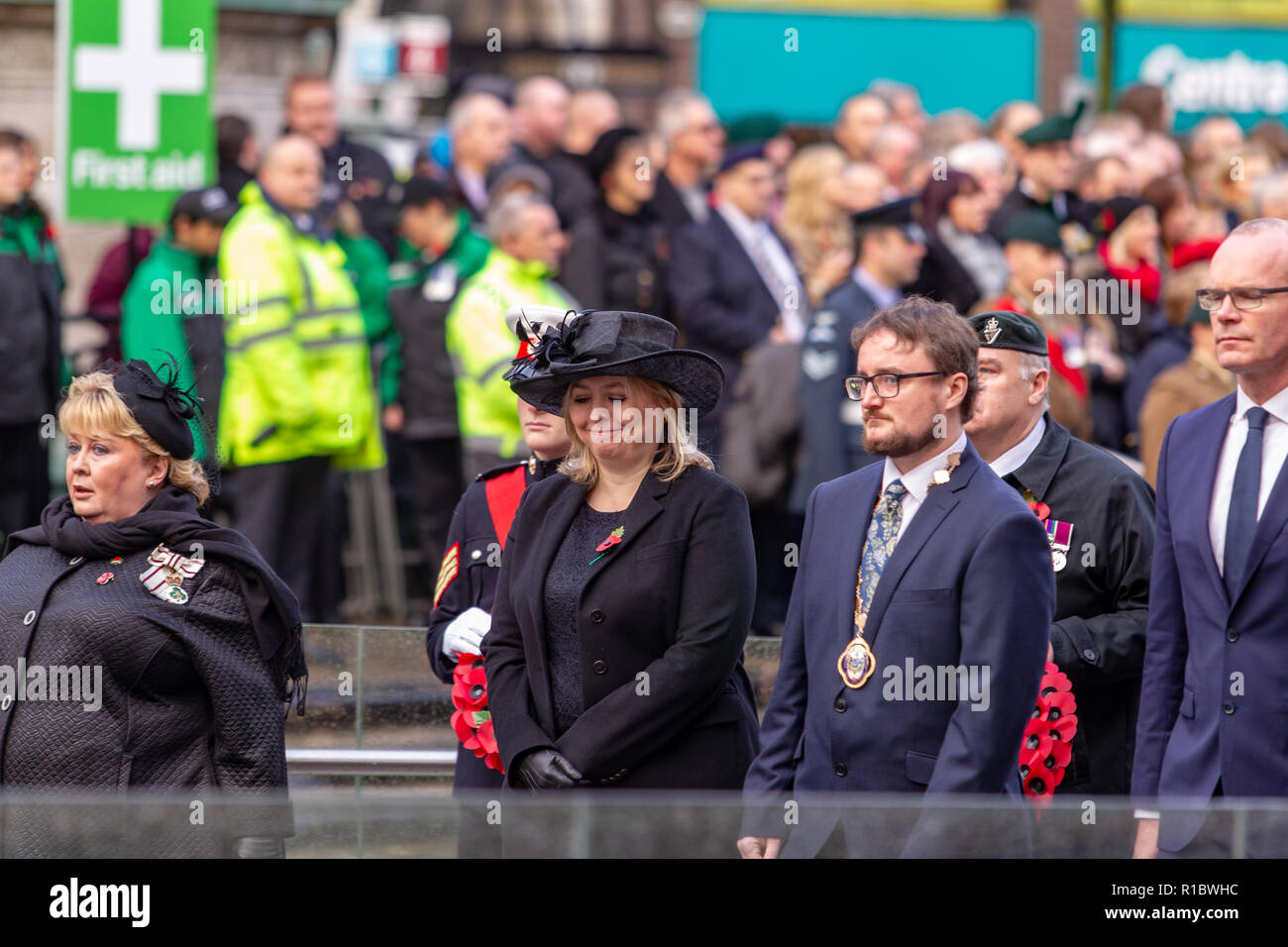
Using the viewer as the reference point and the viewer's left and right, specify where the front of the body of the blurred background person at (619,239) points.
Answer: facing the viewer and to the right of the viewer

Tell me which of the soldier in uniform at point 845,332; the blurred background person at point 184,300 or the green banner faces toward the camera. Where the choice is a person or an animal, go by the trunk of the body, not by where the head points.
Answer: the green banner

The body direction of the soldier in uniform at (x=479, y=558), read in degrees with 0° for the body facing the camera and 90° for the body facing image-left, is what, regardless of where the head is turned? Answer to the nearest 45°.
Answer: approximately 0°

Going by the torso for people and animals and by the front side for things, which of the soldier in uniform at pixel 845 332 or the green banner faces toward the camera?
the green banner

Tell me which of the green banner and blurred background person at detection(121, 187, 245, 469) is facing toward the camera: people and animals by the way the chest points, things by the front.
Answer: the green banner

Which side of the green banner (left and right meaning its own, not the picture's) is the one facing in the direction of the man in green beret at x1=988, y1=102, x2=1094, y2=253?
left

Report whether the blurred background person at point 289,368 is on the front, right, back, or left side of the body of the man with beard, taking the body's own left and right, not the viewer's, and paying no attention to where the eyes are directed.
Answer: right

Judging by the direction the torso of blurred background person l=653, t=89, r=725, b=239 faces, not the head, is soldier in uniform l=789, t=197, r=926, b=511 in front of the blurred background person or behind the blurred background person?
in front

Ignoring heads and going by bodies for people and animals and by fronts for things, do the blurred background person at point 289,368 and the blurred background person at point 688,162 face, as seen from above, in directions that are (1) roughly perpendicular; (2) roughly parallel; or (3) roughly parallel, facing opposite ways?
roughly parallel

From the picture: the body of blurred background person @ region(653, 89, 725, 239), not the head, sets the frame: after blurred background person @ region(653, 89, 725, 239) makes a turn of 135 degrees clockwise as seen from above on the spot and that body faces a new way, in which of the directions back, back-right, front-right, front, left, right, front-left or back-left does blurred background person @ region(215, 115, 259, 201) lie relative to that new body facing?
front

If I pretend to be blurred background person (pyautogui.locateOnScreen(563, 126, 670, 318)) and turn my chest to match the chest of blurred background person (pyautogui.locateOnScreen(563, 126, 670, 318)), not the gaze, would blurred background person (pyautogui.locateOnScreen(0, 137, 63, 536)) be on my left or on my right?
on my right

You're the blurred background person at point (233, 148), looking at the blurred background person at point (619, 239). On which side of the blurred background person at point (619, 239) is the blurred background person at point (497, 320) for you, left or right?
right

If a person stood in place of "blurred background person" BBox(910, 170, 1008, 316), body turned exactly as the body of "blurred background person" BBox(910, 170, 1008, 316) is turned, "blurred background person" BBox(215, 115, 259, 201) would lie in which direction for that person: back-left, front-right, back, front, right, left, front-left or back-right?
back-right

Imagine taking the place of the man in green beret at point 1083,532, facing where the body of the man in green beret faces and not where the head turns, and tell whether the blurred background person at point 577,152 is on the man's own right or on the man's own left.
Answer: on the man's own right

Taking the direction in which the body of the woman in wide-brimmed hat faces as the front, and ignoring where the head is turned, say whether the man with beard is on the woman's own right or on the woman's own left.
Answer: on the woman's own left

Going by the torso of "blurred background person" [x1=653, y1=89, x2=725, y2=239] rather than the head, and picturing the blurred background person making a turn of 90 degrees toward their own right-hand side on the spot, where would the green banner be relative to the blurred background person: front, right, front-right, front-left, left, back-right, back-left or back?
front
